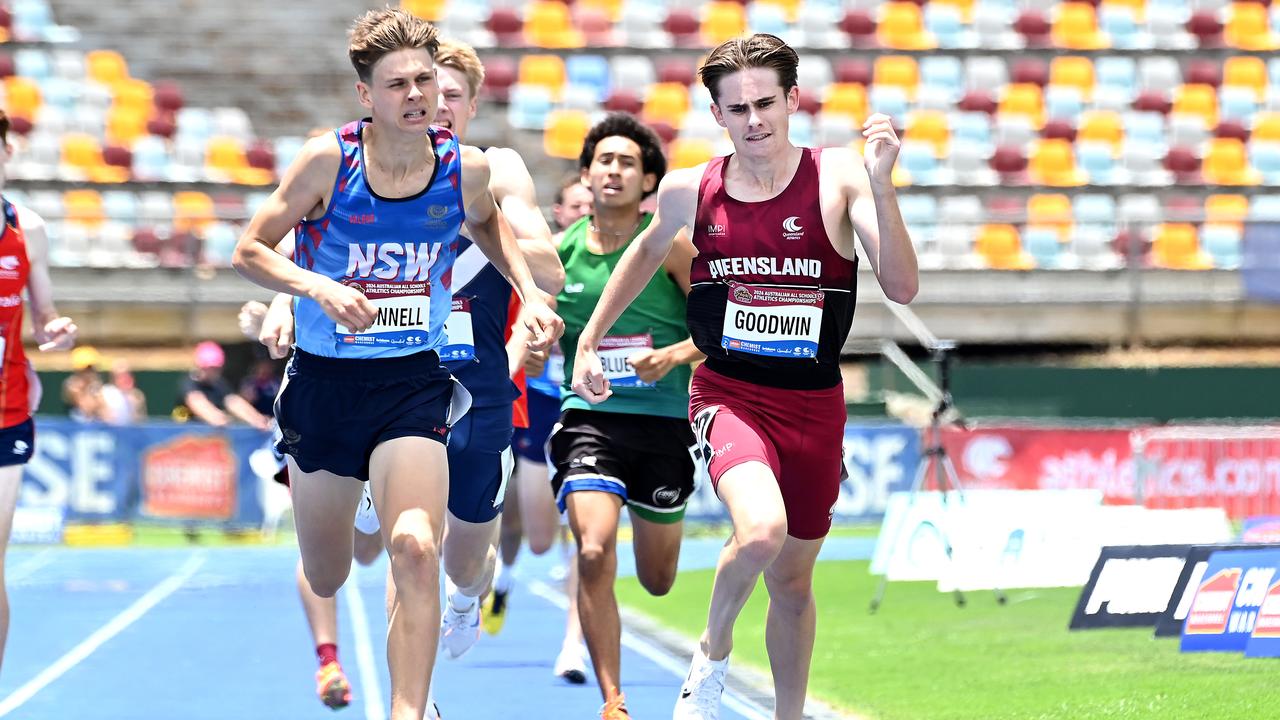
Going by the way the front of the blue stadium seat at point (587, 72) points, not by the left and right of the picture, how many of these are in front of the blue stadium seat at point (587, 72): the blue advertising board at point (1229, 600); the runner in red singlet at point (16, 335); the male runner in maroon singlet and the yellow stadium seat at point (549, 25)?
3

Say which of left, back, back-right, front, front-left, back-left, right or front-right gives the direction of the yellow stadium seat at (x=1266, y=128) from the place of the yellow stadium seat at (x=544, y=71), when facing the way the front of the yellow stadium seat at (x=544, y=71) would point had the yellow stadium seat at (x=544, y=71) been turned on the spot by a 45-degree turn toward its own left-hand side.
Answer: front-left

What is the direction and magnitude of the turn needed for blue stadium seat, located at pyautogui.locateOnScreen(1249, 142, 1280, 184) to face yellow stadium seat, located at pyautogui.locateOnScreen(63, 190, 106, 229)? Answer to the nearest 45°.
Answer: approximately 45° to its right

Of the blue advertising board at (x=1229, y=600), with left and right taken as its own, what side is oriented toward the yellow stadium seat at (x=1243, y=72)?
back

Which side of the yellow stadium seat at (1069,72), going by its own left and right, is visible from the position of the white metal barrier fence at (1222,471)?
front

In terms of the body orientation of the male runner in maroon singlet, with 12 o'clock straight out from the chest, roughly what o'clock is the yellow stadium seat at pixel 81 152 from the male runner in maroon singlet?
The yellow stadium seat is roughly at 5 o'clock from the male runner in maroon singlet.
